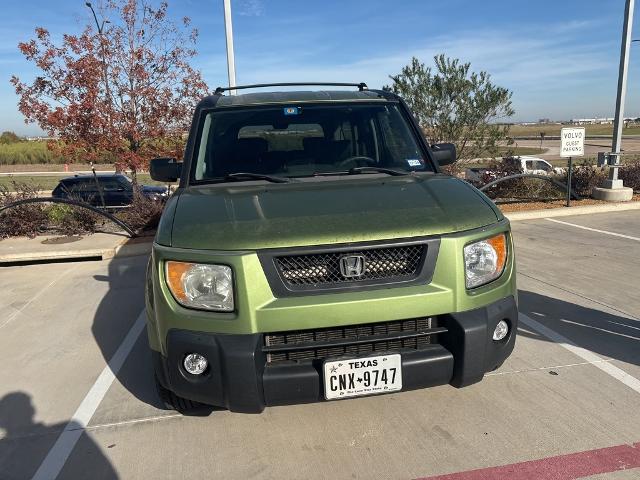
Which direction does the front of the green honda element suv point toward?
toward the camera

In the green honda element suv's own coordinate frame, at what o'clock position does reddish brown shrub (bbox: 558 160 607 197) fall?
The reddish brown shrub is roughly at 7 o'clock from the green honda element suv.

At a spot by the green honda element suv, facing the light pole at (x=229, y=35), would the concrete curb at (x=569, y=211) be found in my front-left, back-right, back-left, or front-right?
front-right

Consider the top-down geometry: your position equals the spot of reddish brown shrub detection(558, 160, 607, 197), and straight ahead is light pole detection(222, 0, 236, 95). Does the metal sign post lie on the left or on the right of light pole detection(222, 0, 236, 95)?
left

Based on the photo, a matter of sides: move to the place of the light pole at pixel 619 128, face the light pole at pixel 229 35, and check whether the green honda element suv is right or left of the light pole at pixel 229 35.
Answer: left

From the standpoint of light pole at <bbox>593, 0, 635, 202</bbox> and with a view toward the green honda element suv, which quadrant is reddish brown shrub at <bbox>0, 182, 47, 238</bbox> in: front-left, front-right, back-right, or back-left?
front-right

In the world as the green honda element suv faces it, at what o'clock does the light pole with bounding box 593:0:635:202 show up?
The light pole is roughly at 7 o'clock from the green honda element suv.

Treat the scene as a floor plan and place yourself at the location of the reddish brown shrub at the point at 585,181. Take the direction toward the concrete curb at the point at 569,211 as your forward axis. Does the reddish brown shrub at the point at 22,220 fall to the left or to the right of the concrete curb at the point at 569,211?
right

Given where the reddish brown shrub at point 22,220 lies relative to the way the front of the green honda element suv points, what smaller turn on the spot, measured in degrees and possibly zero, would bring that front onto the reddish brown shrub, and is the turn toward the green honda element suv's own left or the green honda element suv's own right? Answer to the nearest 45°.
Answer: approximately 135° to the green honda element suv's own right

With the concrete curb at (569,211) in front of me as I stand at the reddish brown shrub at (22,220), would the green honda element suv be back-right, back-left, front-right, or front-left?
front-right

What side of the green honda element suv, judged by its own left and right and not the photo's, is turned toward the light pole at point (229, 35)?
back

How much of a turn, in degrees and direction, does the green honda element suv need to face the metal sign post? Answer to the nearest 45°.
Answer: approximately 135° to its left

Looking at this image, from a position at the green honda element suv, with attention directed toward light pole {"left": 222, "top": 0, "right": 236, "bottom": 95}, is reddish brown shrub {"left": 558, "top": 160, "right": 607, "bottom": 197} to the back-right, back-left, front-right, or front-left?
front-right

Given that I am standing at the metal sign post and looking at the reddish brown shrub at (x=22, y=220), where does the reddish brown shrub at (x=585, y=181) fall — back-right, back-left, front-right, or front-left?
back-right
